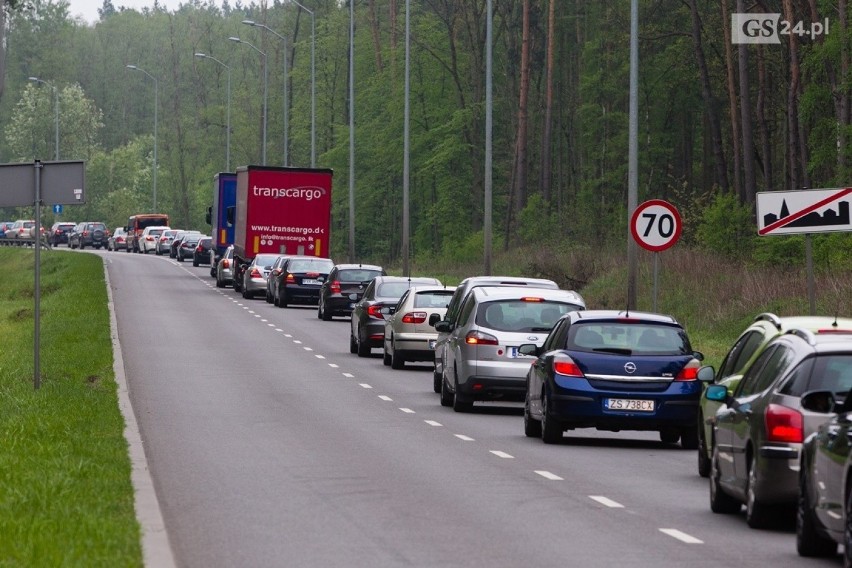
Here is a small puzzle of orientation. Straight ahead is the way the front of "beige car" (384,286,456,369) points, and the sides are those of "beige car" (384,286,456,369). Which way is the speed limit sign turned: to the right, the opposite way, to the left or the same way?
the opposite way

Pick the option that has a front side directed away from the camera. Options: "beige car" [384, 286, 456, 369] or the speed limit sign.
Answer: the beige car

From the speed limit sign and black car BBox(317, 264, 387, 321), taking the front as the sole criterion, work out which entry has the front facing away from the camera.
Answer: the black car

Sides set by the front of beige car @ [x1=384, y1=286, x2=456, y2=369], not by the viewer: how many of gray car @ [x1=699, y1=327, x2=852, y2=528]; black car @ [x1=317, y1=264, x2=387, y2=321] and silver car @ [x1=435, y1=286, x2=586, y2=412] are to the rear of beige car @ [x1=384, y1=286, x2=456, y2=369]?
2

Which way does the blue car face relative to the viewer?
away from the camera

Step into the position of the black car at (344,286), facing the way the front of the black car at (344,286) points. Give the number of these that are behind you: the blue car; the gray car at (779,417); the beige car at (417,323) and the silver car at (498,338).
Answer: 4

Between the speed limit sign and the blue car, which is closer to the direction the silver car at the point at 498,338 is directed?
the speed limit sign

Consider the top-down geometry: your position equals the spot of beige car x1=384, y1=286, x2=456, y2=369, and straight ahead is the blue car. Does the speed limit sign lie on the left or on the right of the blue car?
left

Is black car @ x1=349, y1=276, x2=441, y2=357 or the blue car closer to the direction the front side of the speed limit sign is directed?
the blue car

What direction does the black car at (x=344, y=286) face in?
away from the camera

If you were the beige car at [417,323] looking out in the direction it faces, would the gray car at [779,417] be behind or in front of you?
behind

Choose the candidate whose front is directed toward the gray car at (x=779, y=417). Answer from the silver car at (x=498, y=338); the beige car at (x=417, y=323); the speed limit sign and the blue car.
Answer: the speed limit sign

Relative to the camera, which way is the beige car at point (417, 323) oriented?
away from the camera

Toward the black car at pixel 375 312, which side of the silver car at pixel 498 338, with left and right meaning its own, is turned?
front

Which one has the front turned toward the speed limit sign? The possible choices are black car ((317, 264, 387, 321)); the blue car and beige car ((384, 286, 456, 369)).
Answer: the blue car

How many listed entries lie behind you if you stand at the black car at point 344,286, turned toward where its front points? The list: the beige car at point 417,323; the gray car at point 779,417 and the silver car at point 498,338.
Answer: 3

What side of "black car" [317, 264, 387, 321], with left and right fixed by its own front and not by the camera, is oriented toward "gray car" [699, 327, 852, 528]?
back

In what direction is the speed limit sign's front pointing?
toward the camera

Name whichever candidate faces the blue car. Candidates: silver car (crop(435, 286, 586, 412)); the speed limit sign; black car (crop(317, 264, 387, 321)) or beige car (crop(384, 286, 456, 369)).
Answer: the speed limit sign

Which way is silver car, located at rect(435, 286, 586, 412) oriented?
away from the camera
